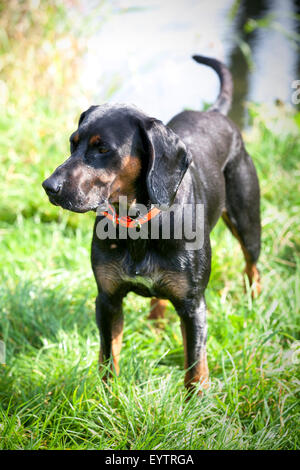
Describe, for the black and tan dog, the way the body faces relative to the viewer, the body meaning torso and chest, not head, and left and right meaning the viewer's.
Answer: facing the viewer and to the left of the viewer
